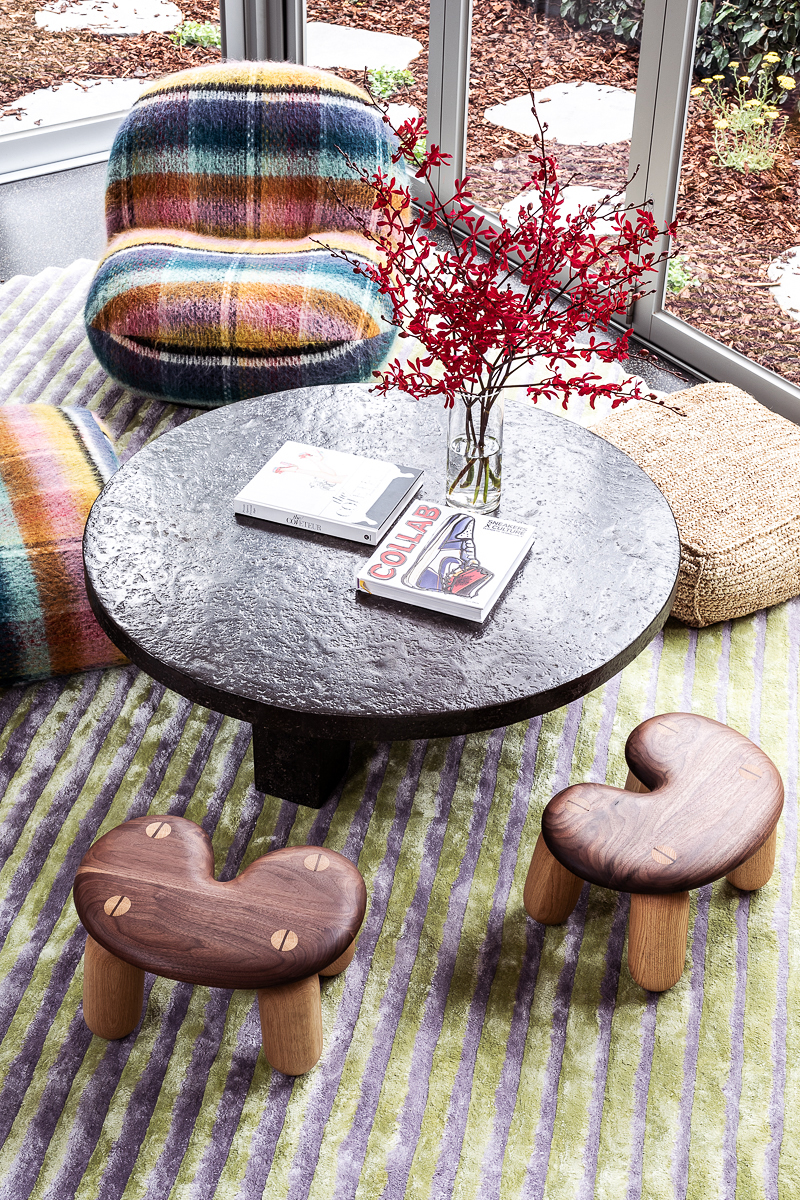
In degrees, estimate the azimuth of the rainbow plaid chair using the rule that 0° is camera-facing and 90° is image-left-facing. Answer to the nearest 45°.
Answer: approximately 0°

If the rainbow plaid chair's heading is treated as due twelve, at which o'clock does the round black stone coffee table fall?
The round black stone coffee table is roughly at 12 o'clock from the rainbow plaid chair.

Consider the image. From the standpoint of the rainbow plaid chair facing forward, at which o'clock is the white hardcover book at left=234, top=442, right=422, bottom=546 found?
The white hardcover book is roughly at 12 o'clock from the rainbow plaid chair.

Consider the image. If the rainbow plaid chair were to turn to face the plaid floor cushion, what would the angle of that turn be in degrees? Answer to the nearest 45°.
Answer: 0° — it already faces it

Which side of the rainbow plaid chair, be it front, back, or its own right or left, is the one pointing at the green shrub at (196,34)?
back

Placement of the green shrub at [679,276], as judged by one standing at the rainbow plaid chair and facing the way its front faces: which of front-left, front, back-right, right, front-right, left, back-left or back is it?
left

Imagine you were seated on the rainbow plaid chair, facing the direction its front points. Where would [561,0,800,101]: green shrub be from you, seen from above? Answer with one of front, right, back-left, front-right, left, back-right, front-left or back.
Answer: left

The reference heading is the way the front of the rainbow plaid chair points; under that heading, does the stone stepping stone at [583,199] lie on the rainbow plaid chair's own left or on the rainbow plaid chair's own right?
on the rainbow plaid chair's own left

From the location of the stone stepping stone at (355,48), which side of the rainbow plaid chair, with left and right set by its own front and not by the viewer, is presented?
back

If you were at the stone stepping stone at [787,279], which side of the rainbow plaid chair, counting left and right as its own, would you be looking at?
left
